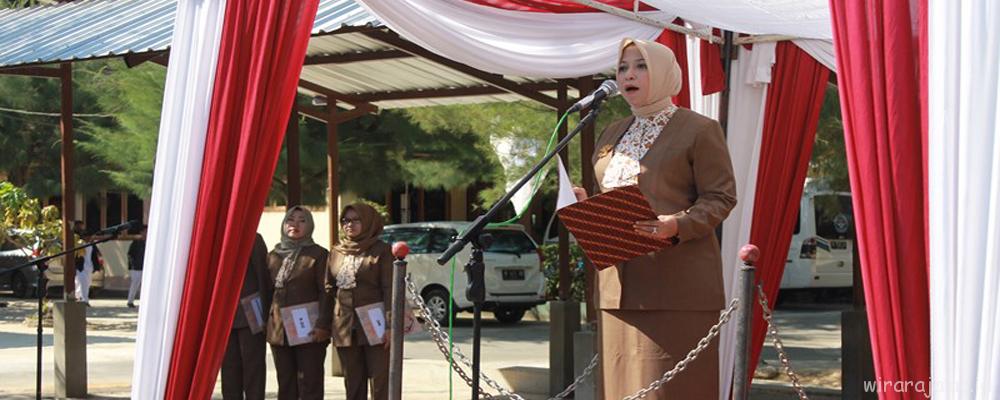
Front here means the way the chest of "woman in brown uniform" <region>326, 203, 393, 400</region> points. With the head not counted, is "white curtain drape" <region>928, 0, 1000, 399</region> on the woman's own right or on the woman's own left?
on the woman's own left

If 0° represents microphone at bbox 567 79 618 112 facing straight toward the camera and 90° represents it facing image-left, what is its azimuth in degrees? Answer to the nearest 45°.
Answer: approximately 270°

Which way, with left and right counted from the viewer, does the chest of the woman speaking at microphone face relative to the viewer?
facing the viewer and to the left of the viewer

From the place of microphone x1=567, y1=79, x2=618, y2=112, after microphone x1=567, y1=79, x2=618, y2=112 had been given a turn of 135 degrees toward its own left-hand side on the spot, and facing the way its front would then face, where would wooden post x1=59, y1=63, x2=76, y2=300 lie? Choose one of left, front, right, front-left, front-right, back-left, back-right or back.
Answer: front

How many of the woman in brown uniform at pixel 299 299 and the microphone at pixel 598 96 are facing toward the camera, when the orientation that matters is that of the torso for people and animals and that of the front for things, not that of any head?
1

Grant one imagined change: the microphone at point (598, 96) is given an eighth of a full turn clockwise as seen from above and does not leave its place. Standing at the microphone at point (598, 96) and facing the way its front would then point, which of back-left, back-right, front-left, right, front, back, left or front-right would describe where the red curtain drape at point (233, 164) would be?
back-right

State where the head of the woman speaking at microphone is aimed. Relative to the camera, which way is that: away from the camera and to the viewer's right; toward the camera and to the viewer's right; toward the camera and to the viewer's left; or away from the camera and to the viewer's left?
toward the camera and to the viewer's left

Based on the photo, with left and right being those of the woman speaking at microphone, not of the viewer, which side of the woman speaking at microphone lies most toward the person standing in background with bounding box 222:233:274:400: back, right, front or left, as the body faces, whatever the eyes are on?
right

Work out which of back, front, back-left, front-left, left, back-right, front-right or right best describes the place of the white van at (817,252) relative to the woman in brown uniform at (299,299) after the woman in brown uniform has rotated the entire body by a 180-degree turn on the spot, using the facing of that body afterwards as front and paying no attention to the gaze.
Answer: front-right
